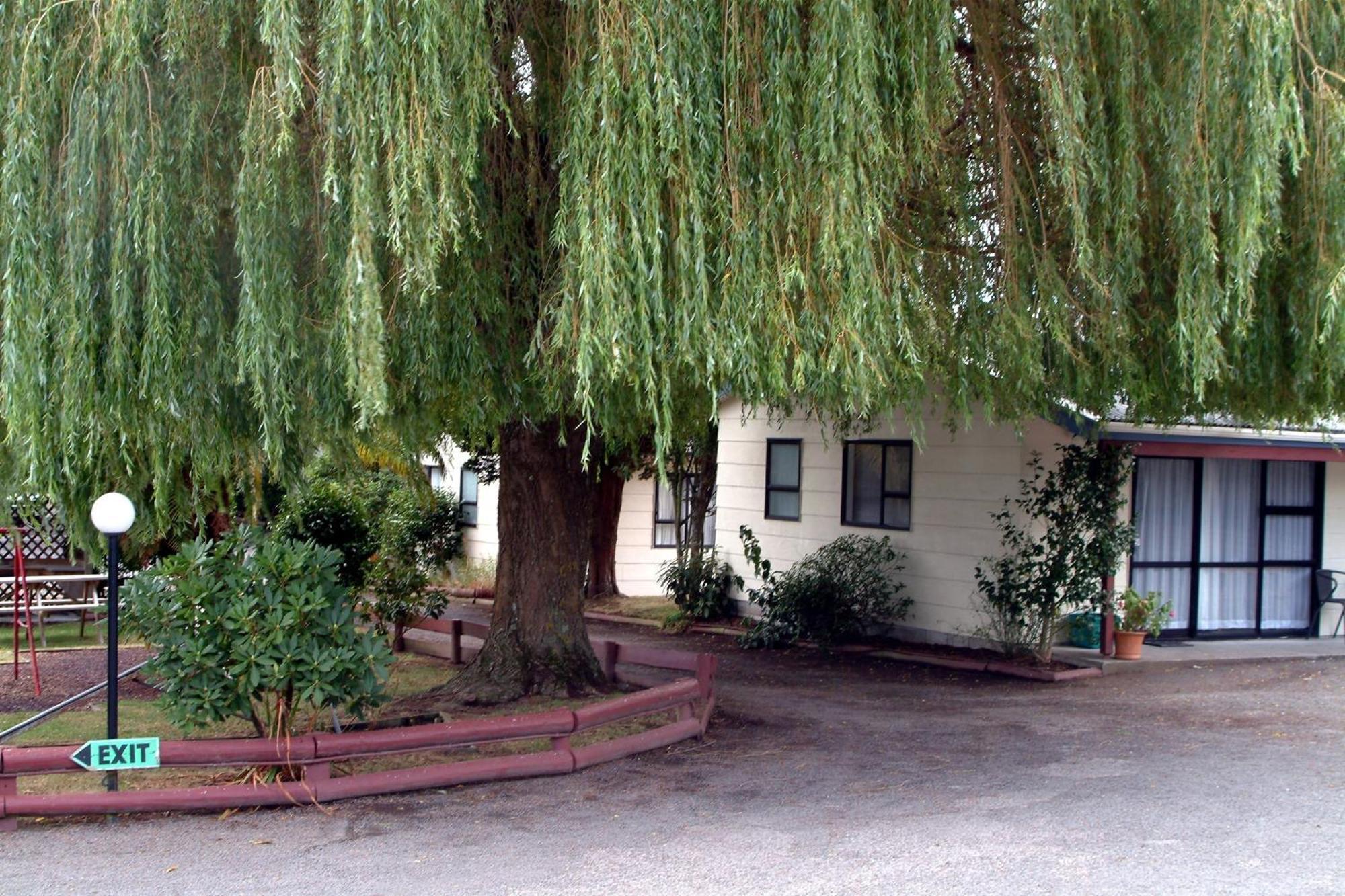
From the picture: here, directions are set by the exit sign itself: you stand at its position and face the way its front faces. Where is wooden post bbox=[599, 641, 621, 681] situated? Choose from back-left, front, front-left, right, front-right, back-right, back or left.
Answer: back-left

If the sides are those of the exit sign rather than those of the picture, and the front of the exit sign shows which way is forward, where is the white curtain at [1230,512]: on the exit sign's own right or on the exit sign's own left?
on the exit sign's own left

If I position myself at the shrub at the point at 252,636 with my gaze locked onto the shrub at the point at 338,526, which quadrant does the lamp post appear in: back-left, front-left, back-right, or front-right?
back-left

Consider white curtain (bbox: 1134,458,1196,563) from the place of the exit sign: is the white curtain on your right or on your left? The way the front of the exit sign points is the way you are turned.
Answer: on your left

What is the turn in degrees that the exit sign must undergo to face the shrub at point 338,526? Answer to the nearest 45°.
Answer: approximately 180°

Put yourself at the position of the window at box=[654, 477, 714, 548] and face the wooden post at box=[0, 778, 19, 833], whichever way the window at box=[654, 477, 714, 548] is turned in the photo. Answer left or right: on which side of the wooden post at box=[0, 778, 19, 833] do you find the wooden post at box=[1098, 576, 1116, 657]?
left

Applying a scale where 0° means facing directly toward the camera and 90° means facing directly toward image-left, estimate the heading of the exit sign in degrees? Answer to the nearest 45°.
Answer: approximately 0°

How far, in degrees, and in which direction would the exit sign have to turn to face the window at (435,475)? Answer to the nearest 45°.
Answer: approximately 180°

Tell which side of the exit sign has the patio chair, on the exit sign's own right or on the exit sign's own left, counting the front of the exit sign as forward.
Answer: on the exit sign's own left

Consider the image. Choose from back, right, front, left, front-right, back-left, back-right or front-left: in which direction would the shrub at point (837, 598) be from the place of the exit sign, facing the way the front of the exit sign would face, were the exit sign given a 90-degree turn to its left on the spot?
front-left

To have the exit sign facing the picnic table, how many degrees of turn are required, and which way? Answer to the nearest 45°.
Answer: approximately 180°
